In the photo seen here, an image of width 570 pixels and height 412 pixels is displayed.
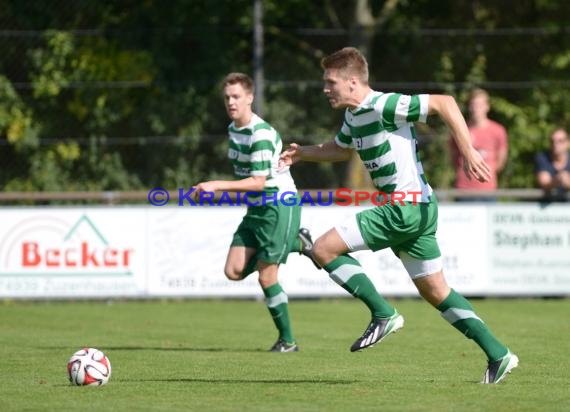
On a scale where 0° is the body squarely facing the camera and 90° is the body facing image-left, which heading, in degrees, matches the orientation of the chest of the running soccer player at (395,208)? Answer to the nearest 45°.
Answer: approximately 90°

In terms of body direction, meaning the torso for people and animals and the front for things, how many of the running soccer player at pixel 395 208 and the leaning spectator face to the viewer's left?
1

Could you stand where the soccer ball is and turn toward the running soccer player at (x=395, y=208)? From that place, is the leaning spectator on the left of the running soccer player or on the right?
left

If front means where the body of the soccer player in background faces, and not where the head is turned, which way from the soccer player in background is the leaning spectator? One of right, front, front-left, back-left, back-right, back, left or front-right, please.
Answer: back

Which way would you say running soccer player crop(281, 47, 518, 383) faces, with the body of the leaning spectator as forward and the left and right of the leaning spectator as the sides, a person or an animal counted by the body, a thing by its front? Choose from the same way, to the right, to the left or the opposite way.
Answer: to the right

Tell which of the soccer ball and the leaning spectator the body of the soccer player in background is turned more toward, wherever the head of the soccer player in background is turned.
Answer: the soccer ball

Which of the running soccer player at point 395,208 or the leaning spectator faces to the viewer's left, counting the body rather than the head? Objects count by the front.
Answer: the running soccer player

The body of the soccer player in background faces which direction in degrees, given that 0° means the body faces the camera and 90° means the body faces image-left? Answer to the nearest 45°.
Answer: approximately 45°

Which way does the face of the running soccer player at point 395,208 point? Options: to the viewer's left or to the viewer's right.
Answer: to the viewer's left
